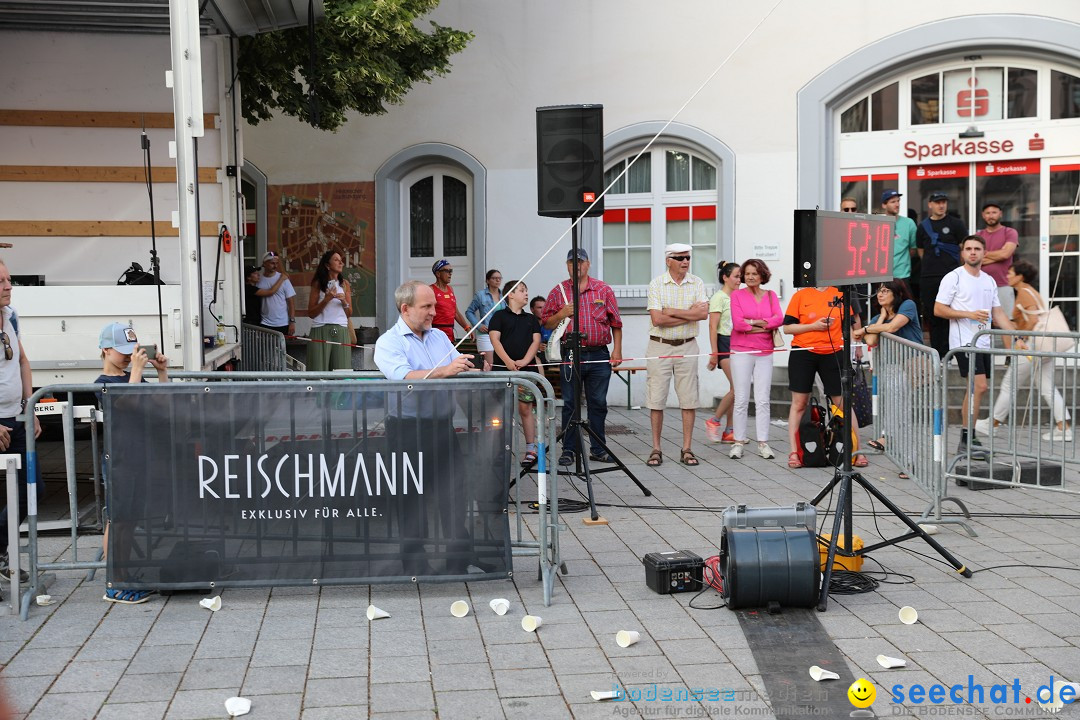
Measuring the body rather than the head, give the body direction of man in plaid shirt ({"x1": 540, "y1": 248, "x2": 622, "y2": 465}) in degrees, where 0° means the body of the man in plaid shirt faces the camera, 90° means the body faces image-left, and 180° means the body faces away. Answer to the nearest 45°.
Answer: approximately 0°

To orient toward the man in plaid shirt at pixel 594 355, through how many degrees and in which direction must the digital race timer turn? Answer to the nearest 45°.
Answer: approximately 180°

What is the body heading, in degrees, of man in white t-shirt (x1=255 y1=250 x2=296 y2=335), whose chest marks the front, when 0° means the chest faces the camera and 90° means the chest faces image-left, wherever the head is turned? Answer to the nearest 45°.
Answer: approximately 0°

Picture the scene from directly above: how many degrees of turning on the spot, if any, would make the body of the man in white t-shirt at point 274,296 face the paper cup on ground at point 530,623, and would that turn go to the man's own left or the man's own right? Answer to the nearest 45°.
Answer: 0° — they already face it
